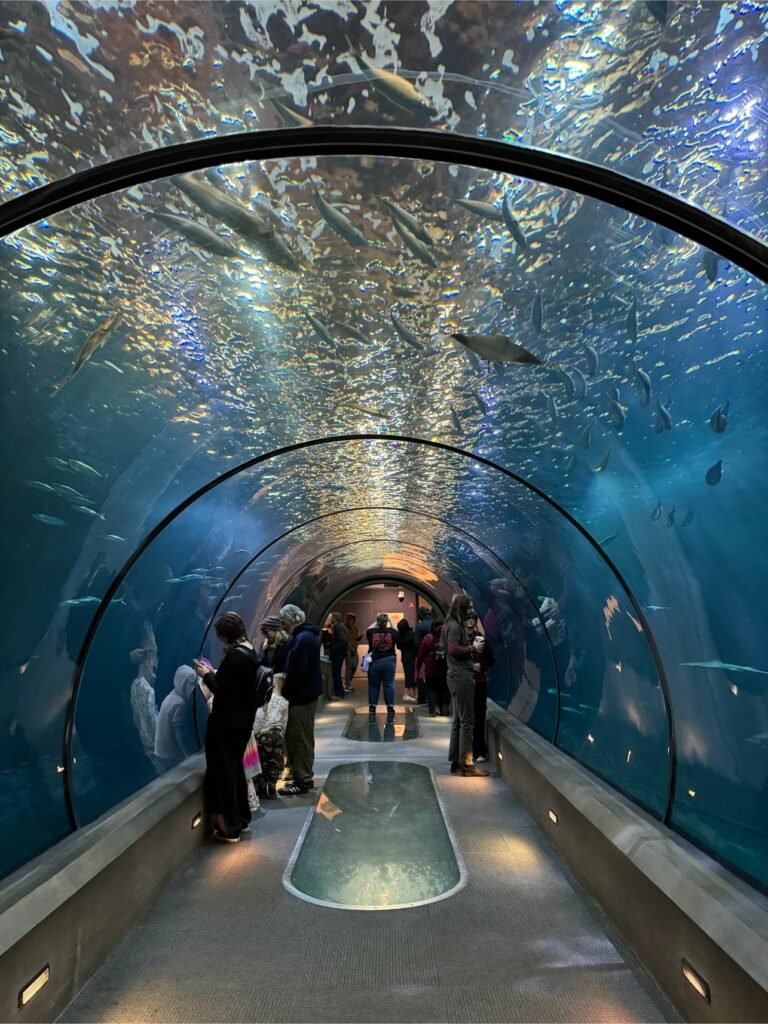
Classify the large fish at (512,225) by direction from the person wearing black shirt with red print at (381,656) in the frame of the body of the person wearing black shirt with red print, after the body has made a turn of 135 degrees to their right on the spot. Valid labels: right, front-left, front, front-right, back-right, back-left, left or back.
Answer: front-right

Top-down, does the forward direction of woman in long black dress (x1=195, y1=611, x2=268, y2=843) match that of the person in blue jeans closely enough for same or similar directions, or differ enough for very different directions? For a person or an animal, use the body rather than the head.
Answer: same or similar directions

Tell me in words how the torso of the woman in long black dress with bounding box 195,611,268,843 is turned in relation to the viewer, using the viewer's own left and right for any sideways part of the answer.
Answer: facing to the left of the viewer

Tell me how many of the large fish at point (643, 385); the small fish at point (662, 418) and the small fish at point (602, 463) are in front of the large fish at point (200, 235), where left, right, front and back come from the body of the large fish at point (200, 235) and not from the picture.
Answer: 3
